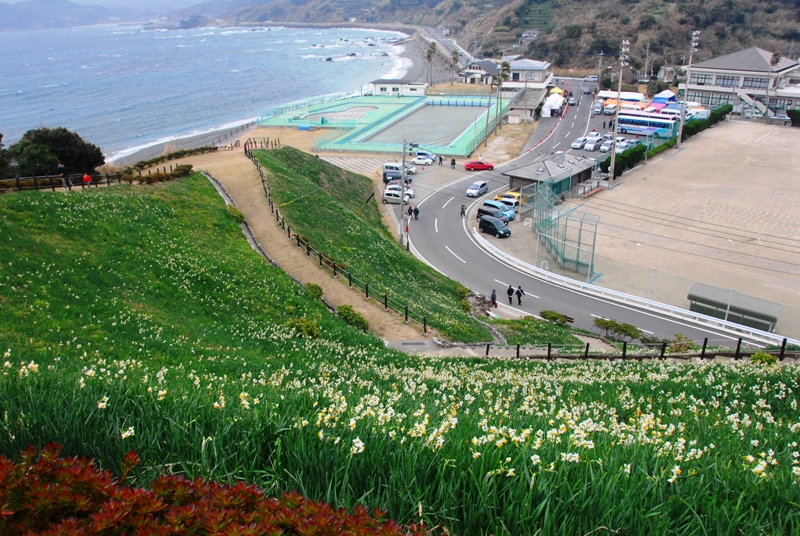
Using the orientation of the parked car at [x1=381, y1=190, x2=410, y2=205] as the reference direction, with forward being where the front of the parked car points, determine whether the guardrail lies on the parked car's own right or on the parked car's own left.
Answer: on the parked car's own right

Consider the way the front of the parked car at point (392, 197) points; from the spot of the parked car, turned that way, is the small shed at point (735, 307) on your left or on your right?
on your right

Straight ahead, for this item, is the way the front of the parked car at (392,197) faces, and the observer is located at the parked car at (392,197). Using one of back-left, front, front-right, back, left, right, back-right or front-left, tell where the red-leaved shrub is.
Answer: right

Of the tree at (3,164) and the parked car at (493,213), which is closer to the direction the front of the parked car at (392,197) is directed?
the parked car

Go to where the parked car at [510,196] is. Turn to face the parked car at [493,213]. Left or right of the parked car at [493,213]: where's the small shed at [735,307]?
left

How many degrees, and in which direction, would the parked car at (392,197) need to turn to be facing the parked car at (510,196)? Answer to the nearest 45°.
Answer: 0° — it already faces it

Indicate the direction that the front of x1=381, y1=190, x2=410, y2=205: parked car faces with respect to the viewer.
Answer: facing to the right of the viewer

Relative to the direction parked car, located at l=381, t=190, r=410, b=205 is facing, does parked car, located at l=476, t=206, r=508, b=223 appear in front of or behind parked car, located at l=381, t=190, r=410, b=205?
in front

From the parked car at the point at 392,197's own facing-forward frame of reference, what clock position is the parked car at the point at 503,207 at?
the parked car at the point at 503,207 is roughly at 1 o'clock from the parked car at the point at 392,197.

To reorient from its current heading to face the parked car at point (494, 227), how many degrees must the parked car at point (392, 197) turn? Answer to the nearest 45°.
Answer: approximately 45° to its right
